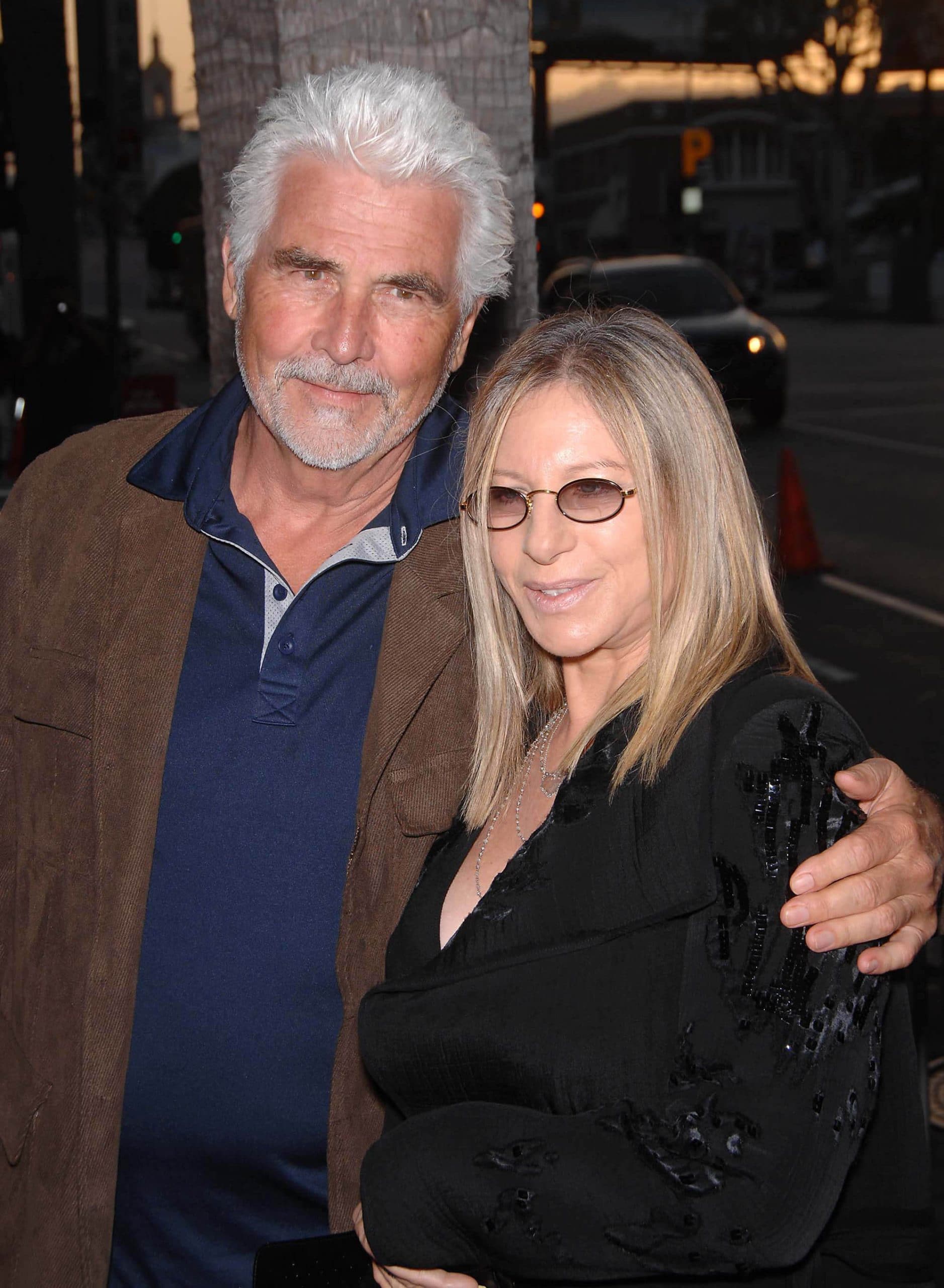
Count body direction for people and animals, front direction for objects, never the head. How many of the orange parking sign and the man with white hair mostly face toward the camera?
2

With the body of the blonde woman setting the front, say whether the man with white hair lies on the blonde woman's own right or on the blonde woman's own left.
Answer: on the blonde woman's own right

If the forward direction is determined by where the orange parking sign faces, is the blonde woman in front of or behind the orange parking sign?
in front

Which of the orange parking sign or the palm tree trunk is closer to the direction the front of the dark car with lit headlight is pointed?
the palm tree trunk

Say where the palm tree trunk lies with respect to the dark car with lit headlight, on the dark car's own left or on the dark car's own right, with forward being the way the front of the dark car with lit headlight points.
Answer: on the dark car's own right

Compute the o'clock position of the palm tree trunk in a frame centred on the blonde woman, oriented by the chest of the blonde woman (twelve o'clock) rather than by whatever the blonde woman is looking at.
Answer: The palm tree trunk is roughly at 4 o'clock from the blonde woman.

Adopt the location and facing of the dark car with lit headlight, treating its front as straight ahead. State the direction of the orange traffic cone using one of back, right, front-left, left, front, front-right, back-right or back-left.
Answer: front-right

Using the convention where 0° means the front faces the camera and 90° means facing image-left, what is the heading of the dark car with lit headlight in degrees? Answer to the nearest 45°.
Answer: approximately 315°

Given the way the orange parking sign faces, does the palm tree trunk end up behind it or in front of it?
in front

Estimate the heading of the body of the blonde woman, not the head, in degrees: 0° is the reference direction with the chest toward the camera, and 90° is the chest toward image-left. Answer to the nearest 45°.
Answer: approximately 45°

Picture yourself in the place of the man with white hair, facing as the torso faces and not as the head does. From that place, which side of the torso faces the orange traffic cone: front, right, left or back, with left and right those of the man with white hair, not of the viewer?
back
